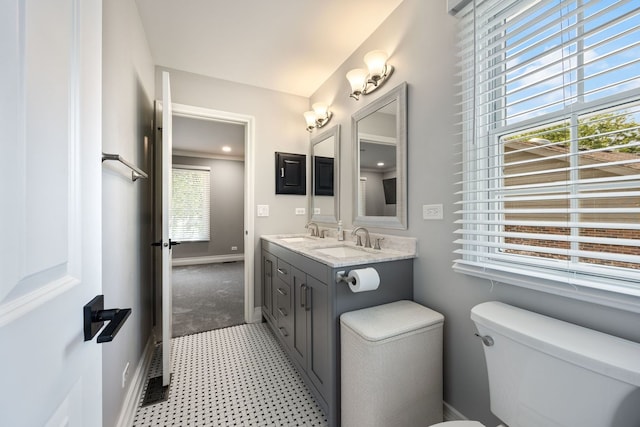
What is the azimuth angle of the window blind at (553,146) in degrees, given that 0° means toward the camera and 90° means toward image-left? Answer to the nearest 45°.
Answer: approximately 45°

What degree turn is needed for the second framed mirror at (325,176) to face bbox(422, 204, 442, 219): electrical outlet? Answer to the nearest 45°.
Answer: approximately 90° to its left

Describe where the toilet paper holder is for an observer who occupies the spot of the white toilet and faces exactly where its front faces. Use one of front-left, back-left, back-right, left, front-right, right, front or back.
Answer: front-right

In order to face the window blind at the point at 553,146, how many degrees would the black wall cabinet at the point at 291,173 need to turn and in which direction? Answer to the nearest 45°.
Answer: approximately 45° to its left

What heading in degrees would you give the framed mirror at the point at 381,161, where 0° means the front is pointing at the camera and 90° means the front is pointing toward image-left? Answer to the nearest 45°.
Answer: approximately 45°

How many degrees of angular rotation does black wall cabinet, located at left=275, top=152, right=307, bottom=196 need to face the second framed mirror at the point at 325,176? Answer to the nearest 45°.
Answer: approximately 45° to its left

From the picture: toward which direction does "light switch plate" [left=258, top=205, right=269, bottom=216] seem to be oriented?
toward the camera

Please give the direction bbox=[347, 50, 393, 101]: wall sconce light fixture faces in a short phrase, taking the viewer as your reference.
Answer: facing the viewer and to the left of the viewer

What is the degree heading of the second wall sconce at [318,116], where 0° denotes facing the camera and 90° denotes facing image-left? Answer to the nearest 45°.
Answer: approximately 45°
